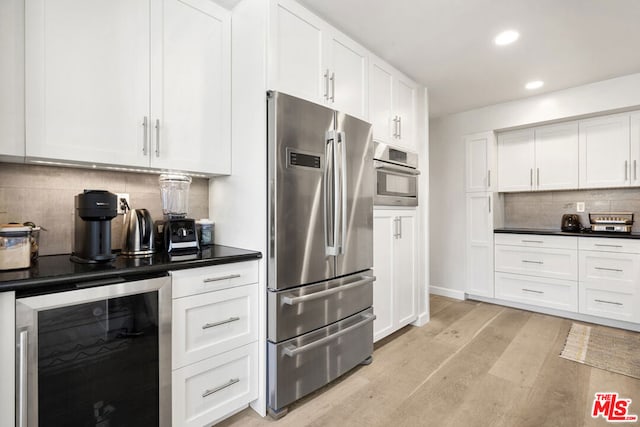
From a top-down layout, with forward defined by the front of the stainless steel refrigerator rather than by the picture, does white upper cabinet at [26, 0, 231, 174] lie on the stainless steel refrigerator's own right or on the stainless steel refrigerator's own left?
on the stainless steel refrigerator's own right

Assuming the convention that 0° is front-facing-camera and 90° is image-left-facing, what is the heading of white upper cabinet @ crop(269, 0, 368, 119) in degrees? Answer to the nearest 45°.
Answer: approximately 315°

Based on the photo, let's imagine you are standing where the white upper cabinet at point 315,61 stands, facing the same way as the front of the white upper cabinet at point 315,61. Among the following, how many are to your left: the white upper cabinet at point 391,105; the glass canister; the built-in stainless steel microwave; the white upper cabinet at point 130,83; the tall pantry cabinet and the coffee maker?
3

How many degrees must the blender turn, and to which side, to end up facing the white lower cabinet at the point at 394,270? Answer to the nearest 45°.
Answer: approximately 45° to its left

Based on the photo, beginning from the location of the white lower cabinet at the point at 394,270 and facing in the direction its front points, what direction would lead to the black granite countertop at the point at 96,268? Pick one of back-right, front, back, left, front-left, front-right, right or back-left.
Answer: right

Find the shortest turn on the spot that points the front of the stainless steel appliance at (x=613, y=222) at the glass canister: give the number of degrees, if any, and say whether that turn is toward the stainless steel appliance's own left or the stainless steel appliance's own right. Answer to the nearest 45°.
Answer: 0° — it already faces it

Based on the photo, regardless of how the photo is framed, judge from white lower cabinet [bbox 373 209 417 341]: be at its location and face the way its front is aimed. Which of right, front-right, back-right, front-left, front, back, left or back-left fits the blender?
right

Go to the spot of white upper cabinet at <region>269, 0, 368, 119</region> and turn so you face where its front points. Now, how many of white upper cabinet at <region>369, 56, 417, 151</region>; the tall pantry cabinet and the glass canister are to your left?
2

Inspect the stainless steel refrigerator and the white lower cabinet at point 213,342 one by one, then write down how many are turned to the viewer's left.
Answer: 0
